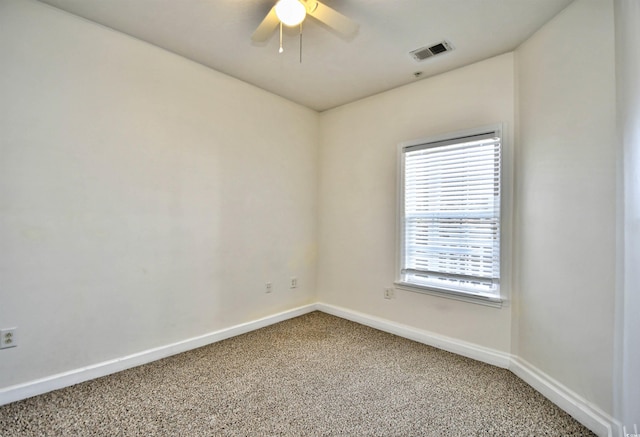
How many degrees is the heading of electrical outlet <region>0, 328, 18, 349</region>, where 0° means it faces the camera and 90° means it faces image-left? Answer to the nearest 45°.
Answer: approximately 0°

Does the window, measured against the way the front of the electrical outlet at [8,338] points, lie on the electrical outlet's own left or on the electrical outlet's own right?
on the electrical outlet's own left

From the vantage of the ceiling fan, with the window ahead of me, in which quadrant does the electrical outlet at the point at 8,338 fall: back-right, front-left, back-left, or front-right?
back-left

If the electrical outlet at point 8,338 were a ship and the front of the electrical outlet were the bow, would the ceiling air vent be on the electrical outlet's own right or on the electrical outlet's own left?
on the electrical outlet's own left
